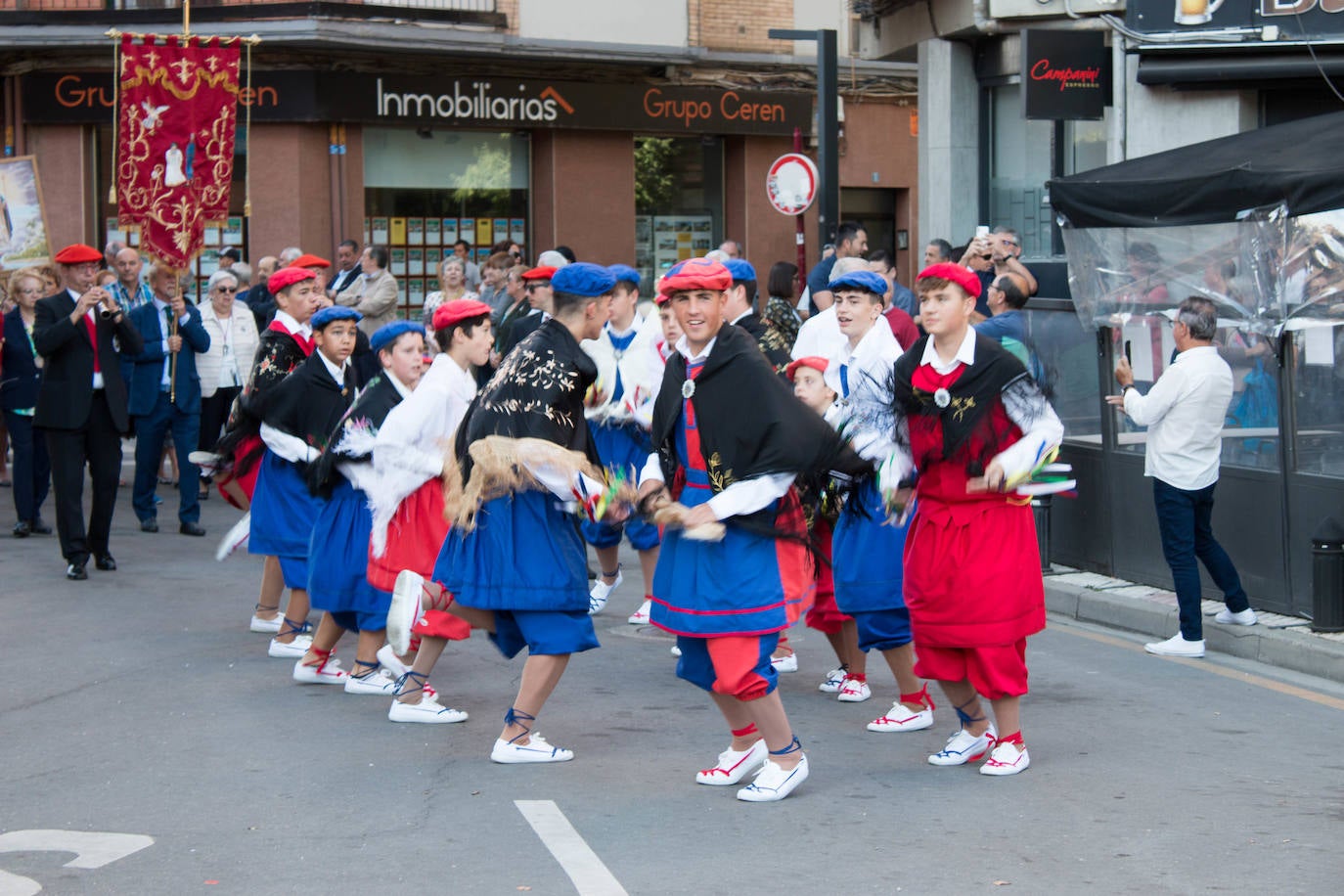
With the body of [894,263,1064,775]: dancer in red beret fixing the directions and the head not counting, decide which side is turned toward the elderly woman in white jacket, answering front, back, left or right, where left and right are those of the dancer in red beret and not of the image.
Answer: right

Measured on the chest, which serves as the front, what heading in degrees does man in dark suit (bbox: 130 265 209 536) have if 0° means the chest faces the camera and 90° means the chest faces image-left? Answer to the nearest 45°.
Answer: approximately 0°

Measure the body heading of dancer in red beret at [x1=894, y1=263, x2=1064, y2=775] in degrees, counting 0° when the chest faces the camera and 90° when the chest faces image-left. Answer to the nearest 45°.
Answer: approximately 45°

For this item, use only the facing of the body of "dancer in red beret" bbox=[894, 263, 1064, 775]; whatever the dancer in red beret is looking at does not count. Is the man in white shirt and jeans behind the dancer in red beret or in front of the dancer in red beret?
behind

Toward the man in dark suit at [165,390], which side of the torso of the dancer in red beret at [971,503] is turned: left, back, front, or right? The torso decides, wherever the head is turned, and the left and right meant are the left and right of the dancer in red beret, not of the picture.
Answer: right

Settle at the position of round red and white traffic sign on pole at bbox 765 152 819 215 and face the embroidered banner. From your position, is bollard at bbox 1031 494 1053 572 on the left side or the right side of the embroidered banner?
left

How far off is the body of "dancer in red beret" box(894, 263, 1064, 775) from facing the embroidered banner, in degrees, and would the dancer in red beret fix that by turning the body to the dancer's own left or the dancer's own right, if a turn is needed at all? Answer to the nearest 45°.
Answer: approximately 90° to the dancer's own right

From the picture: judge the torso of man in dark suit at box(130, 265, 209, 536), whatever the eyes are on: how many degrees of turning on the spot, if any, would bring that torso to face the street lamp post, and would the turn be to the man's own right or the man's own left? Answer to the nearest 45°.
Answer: approximately 135° to the man's own left
